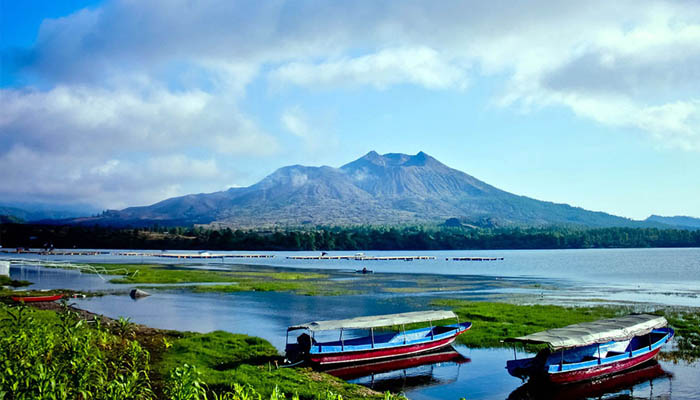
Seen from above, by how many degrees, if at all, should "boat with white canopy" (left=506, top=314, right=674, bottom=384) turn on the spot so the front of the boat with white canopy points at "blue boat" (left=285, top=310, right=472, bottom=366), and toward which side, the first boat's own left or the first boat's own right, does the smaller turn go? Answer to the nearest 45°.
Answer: approximately 135° to the first boat's own left

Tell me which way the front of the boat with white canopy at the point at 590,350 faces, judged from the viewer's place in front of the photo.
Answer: facing away from the viewer and to the right of the viewer
